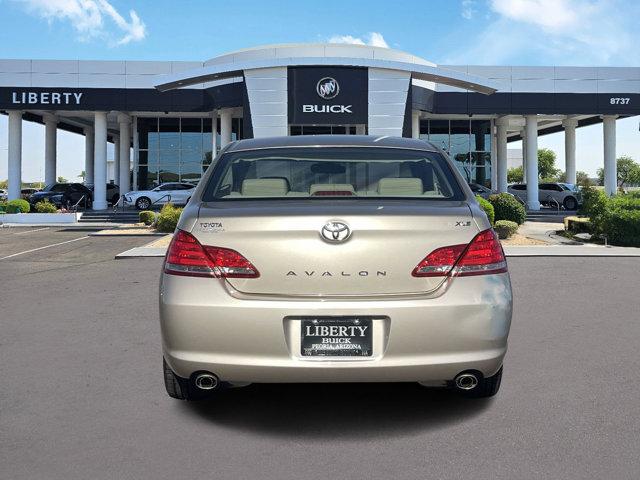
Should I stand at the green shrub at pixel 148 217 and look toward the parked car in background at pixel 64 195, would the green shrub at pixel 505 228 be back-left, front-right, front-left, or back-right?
back-right

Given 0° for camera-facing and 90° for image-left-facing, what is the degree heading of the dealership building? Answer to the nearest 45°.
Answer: approximately 0°

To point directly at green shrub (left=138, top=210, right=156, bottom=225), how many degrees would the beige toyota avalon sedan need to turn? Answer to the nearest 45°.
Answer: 0° — it already faces it

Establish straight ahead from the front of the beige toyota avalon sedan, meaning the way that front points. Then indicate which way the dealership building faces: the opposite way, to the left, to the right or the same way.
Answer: the opposite way

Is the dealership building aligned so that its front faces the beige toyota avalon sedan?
yes

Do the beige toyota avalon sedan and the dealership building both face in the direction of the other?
yes

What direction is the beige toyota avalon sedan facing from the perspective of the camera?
away from the camera

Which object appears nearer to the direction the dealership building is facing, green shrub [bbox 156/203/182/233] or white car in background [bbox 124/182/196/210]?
the green shrub

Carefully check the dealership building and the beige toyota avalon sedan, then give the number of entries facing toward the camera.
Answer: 1
